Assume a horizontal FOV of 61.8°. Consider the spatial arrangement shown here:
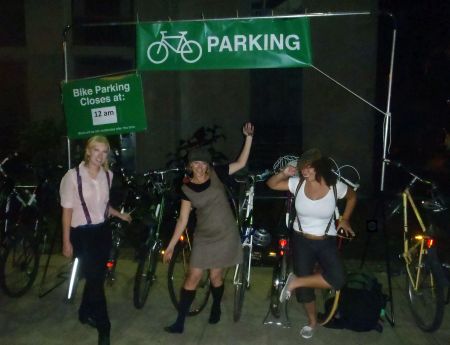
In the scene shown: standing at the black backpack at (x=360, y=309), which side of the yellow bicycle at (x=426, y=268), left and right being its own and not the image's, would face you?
left

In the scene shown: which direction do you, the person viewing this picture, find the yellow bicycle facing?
facing away from the viewer and to the left of the viewer

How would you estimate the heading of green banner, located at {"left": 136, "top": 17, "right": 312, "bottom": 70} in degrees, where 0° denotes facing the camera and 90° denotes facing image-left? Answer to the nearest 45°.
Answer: approximately 0°

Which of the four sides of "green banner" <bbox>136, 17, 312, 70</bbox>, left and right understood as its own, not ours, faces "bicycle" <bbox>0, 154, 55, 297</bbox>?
right
